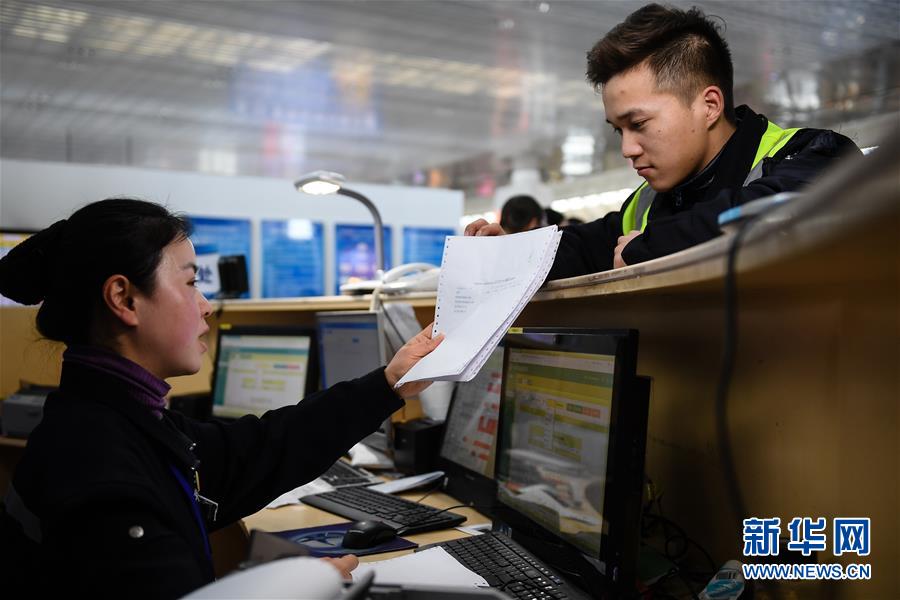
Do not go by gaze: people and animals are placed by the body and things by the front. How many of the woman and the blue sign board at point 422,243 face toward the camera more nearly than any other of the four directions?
1

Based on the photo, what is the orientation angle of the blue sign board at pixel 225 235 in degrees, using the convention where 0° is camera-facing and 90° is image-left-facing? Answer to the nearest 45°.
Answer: approximately 0°

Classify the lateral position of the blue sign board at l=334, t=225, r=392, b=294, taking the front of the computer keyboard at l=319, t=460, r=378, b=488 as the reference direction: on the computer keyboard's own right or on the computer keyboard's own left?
on the computer keyboard's own right

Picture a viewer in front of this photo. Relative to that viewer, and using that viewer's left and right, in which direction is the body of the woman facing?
facing to the right of the viewer

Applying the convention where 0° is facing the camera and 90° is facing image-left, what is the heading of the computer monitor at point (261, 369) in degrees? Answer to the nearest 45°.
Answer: approximately 0°

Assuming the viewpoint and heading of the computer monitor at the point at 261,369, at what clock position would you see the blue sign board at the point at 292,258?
The blue sign board is roughly at 6 o'clock from the computer monitor.

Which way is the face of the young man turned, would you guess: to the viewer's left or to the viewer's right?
to the viewer's left

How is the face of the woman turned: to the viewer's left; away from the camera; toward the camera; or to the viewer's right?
to the viewer's right

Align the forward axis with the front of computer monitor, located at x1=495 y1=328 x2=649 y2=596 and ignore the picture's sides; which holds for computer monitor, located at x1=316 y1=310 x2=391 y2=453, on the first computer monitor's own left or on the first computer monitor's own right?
on the first computer monitor's own right

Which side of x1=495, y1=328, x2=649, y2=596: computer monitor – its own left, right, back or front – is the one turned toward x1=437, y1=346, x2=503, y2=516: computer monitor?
right

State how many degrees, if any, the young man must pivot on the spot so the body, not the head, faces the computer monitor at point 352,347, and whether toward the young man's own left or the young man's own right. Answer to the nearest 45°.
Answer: approximately 90° to the young man's own right
